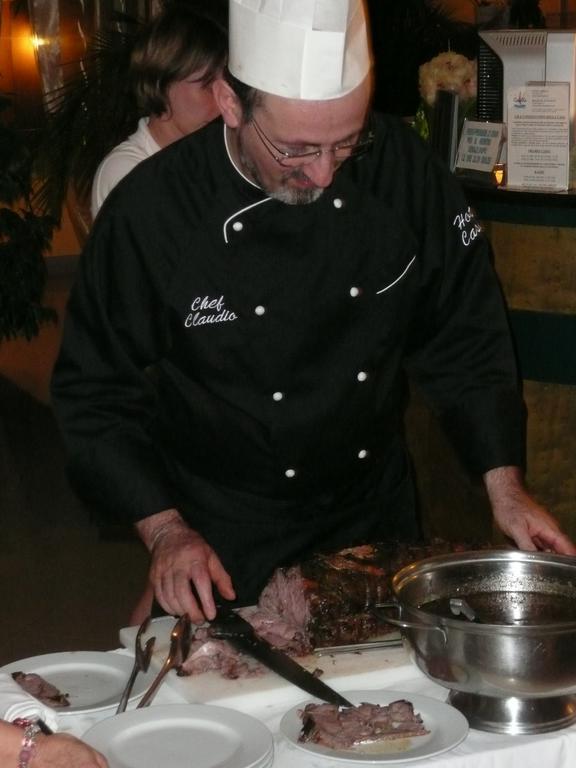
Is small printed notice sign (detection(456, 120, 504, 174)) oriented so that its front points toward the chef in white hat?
yes

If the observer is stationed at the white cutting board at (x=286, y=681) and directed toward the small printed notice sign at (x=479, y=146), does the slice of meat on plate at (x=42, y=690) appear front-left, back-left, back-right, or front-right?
back-left

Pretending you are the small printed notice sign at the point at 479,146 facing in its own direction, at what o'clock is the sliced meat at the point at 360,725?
The sliced meat is roughly at 12 o'clock from the small printed notice sign.

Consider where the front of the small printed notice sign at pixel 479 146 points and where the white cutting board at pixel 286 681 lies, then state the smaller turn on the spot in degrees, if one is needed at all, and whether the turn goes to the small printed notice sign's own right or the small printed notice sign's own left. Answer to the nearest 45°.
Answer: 0° — it already faces it

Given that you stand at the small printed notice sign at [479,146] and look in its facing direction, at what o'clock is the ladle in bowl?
The ladle in bowl is roughly at 12 o'clock from the small printed notice sign.

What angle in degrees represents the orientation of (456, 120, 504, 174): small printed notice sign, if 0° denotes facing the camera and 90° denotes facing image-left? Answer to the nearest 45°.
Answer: approximately 0°

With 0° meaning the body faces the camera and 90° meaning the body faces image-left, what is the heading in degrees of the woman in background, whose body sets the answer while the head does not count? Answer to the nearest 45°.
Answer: approximately 270°
